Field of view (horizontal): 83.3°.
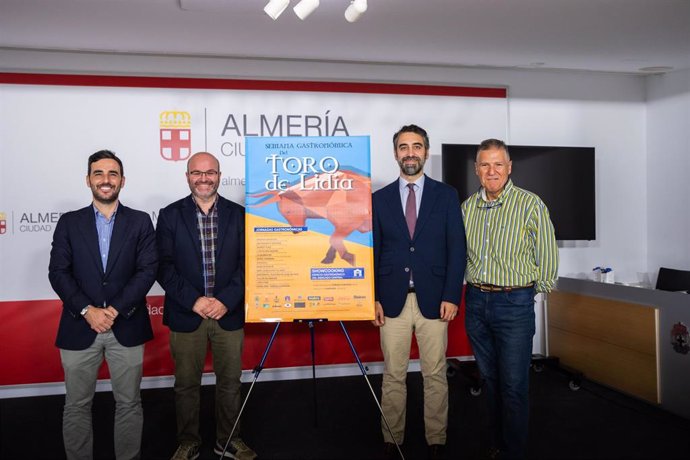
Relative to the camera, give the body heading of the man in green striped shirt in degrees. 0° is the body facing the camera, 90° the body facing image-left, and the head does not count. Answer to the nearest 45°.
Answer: approximately 45°

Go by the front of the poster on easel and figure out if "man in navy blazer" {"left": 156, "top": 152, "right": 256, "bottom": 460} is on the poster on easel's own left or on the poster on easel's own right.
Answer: on the poster on easel's own right

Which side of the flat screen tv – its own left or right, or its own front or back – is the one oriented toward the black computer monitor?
left

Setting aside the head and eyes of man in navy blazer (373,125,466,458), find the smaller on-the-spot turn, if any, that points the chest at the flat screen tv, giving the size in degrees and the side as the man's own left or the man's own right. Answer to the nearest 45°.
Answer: approximately 135° to the man's own left

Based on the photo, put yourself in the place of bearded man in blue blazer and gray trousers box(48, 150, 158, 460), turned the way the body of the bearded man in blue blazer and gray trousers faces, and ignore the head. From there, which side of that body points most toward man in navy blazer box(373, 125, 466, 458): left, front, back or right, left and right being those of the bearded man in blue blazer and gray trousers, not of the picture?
left

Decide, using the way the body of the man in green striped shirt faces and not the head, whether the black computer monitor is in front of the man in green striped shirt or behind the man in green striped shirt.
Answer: behind

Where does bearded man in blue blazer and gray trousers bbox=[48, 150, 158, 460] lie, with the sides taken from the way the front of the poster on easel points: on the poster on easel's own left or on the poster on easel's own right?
on the poster on easel's own right

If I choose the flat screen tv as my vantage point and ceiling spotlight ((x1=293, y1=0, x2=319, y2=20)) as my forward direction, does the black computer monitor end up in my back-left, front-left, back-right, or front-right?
back-left

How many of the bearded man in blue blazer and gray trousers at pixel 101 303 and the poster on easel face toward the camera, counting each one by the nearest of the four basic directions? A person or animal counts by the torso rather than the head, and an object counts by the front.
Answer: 2

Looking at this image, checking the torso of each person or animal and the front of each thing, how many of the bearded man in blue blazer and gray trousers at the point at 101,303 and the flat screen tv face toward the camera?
2

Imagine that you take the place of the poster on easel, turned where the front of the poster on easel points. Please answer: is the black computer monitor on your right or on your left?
on your left
